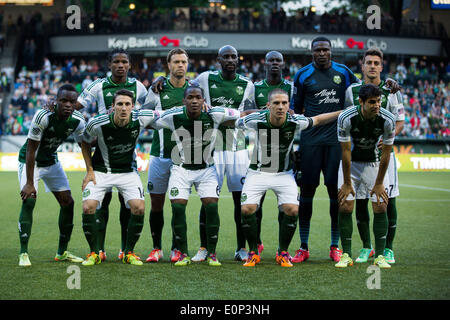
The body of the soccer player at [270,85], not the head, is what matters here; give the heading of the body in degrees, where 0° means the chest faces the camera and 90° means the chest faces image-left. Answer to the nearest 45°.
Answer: approximately 0°

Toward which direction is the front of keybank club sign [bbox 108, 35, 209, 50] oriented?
toward the camera

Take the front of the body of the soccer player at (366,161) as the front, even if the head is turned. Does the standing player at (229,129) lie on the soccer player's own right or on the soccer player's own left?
on the soccer player's own right

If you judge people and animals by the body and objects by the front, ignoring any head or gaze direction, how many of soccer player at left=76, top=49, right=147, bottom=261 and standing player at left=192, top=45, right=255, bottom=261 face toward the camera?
2

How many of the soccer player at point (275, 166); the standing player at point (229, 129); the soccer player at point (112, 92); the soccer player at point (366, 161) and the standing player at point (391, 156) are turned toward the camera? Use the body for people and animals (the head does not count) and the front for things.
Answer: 5

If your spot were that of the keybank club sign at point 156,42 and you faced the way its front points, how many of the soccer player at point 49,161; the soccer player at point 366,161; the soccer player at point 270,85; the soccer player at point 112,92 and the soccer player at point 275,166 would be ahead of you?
5

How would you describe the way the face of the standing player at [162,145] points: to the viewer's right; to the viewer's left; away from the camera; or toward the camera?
toward the camera

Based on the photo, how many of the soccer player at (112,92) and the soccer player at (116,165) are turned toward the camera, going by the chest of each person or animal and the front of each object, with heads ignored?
2

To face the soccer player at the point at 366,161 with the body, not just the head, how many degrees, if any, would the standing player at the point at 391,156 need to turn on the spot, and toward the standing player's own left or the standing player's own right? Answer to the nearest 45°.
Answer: approximately 45° to the standing player's own right

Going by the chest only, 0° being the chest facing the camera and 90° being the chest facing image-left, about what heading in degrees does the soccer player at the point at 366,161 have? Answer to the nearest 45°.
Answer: approximately 0°

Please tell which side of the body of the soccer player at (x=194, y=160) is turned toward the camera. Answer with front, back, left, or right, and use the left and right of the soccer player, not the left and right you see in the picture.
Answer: front

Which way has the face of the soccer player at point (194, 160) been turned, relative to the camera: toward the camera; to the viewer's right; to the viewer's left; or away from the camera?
toward the camera

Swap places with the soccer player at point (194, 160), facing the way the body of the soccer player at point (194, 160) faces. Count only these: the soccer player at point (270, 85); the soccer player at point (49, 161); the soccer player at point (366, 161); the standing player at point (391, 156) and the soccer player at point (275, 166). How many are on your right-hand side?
1
